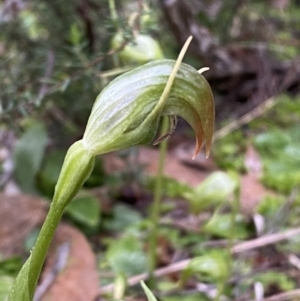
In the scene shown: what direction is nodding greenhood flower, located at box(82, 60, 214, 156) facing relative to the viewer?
to the viewer's right
